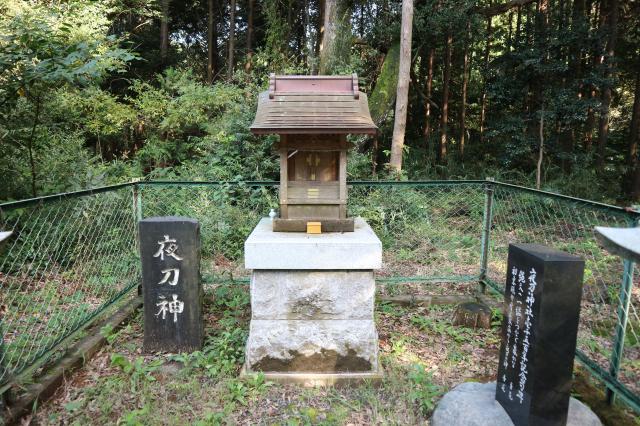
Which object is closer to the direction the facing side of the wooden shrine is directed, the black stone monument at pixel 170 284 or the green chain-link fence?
the black stone monument

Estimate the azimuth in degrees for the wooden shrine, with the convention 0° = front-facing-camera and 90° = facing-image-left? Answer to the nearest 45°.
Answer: approximately 0°

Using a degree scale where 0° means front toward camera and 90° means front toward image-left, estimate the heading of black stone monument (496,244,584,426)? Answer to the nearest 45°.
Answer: approximately 45°

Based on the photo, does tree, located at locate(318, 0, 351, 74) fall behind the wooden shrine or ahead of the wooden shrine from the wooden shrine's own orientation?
behind

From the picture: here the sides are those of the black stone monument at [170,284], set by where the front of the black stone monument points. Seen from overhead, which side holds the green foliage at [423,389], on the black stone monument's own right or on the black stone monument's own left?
on the black stone monument's own left

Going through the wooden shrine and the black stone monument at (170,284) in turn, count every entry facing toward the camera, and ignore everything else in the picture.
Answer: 2

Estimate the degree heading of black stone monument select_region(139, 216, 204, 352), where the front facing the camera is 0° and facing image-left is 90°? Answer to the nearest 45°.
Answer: approximately 0°

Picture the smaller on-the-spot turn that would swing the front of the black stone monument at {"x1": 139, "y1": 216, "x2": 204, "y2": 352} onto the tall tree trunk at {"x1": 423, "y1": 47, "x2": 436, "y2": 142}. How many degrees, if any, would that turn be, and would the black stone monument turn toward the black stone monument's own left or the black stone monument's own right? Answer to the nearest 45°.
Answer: approximately 135° to the black stone monument's own left

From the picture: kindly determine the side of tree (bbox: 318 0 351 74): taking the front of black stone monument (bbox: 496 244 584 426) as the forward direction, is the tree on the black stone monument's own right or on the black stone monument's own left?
on the black stone monument's own right

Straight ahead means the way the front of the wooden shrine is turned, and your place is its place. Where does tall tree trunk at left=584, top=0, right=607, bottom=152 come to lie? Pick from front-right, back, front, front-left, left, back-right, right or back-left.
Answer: back-left

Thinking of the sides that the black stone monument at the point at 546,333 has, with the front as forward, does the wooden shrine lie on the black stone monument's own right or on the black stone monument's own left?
on the black stone monument's own right

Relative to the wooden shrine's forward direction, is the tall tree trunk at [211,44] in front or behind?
behind

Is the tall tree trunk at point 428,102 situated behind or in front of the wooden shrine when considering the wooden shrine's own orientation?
behind
